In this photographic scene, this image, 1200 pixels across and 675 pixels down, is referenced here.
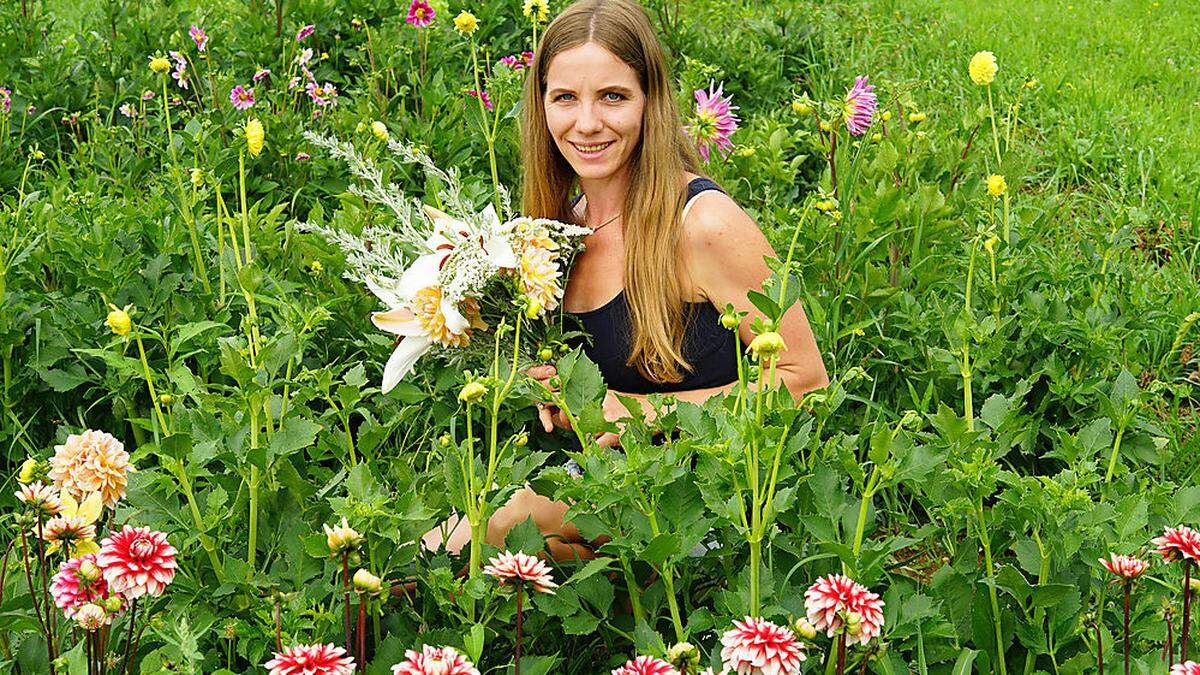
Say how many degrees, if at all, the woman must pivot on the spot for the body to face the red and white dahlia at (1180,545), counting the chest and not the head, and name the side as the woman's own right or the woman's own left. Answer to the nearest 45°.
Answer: approximately 90° to the woman's own left

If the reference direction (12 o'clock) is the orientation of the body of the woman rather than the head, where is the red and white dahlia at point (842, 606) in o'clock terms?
The red and white dahlia is roughly at 10 o'clock from the woman.

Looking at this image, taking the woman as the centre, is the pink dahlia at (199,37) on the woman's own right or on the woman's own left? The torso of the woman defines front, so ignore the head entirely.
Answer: on the woman's own right

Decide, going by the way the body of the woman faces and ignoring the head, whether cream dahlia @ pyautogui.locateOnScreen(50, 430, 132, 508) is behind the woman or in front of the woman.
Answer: in front

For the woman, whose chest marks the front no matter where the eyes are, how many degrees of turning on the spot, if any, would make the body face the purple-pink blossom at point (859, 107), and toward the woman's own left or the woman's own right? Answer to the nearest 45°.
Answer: approximately 180°

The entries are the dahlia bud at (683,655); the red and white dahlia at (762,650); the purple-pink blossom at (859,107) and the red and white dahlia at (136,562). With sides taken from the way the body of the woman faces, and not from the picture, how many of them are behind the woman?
1

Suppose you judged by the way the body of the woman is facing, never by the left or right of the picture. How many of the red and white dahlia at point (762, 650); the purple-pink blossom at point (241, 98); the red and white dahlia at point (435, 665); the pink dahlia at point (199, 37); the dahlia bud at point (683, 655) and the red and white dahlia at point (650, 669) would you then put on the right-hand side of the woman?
2

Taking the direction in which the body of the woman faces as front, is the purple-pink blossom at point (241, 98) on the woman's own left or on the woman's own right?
on the woman's own right

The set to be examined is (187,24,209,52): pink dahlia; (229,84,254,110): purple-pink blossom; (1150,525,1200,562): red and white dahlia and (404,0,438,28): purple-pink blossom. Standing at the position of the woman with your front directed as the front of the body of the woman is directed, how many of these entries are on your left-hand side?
1

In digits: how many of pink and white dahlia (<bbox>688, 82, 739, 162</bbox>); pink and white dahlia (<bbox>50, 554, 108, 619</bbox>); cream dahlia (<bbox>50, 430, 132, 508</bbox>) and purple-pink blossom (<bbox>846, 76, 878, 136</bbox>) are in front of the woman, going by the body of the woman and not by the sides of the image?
2

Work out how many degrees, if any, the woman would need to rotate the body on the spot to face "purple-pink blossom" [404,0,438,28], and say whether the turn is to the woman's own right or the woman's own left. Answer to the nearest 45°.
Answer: approximately 135° to the woman's own right

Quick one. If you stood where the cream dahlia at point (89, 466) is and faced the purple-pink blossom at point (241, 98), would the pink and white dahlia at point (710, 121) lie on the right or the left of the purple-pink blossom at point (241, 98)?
right

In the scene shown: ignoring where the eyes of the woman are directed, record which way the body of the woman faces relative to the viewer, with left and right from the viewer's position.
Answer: facing the viewer and to the left of the viewer

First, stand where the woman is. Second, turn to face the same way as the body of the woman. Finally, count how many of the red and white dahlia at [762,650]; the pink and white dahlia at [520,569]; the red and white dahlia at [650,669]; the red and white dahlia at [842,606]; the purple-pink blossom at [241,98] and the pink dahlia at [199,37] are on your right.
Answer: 2

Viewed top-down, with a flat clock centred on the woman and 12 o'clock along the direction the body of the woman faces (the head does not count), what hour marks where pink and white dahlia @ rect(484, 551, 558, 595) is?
The pink and white dahlia is roughly at 11 o'clock from the woman.
